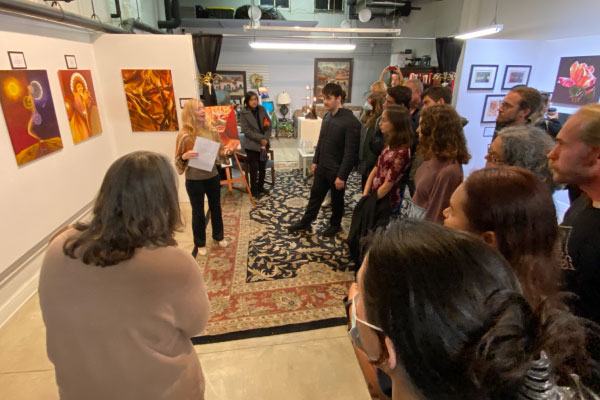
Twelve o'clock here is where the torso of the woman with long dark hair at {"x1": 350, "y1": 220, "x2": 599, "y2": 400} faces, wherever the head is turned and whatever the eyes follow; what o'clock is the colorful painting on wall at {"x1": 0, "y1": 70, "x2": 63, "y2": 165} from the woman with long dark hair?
The colorful painting on wall is roughly at 11 o'clock from the woman with long dark hair.

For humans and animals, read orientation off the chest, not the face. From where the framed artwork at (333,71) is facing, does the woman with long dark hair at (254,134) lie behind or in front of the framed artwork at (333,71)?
in front

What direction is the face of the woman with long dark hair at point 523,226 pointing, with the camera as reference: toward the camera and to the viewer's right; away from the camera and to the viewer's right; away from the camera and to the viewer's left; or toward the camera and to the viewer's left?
away from the camera and to the viewer's left

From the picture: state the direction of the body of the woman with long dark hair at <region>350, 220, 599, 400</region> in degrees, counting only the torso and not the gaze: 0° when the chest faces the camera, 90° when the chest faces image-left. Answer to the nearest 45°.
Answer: approximately 135°

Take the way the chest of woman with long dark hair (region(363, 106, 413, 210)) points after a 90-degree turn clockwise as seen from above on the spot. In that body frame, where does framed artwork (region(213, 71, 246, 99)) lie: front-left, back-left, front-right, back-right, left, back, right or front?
front-left

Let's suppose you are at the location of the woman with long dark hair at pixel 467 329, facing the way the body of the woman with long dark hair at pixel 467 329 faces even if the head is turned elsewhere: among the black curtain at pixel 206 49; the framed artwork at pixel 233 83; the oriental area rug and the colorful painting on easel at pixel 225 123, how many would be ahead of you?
4

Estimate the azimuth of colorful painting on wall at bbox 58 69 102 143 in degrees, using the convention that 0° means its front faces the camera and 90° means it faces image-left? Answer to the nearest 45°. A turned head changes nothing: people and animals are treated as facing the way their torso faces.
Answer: approximately 315°

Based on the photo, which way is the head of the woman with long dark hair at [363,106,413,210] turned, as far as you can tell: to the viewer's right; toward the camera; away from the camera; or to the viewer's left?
to the viewer's left

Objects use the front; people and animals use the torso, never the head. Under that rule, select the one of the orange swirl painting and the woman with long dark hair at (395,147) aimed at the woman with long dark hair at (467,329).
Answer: the orange swirl painting

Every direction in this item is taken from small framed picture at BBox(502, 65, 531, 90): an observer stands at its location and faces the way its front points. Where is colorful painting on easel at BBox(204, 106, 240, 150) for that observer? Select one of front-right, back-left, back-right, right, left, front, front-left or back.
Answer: front-right

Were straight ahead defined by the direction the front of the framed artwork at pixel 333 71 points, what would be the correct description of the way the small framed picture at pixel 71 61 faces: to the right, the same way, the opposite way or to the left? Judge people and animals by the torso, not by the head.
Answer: to the left

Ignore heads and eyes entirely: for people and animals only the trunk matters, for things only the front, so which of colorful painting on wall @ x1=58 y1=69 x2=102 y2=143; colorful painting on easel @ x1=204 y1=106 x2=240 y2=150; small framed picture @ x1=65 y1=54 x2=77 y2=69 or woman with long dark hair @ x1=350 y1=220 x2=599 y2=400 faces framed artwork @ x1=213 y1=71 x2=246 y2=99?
the woman with long dark hair

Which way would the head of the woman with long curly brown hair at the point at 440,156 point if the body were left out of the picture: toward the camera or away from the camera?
away from the camera

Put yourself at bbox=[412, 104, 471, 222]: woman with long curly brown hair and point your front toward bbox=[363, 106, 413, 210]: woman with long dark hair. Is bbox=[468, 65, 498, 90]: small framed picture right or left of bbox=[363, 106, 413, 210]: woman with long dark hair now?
right

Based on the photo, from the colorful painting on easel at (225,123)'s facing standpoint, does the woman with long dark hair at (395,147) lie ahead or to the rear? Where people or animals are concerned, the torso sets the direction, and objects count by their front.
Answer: ahead

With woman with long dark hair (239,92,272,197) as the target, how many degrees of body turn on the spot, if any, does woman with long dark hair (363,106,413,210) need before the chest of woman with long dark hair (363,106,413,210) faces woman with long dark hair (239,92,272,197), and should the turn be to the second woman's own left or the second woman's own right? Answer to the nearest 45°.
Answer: approximately 45° to the second woman's own right
